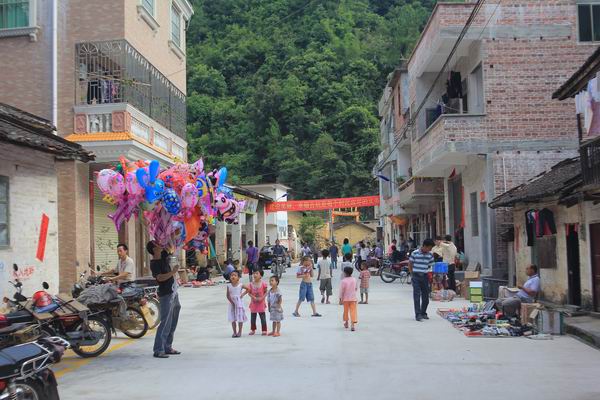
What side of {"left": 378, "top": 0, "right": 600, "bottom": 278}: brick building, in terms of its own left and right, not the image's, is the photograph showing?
left

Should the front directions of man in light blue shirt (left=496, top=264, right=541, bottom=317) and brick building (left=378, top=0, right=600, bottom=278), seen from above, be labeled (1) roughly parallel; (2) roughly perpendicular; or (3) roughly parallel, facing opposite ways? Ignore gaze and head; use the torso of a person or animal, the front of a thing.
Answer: roughly parallel

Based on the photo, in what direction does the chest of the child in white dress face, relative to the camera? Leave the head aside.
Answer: toward the camera

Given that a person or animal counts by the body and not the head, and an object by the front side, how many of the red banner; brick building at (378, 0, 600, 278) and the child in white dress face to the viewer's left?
1

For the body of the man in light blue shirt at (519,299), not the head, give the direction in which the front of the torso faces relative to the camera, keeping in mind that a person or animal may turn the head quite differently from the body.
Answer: to the viewer's left

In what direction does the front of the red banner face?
toward the camera

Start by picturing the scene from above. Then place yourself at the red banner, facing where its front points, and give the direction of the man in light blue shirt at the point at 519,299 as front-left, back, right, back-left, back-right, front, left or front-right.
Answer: front

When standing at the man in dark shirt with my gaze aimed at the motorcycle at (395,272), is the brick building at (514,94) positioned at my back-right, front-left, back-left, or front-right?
front-right
